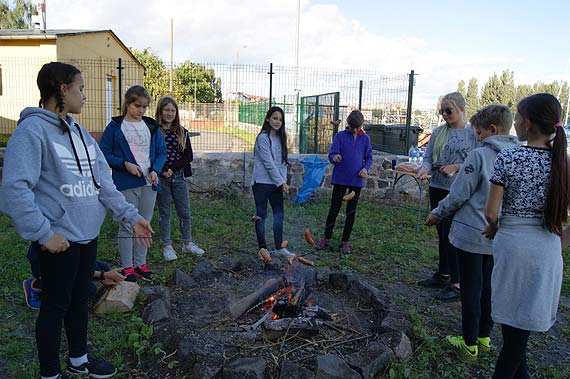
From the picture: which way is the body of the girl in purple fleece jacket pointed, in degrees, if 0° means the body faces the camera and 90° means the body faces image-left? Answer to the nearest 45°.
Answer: approximately 0°

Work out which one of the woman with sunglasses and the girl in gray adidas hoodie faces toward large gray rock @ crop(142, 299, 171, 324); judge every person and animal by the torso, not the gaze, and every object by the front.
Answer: the woman with sunglasses

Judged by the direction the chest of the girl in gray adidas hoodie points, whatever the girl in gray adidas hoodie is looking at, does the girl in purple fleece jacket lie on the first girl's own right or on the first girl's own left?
on the first girl's own left

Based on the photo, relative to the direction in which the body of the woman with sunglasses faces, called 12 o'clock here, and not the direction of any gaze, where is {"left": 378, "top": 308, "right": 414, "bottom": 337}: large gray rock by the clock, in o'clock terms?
The large gray rock is roughly at 11 o'clock from the woman with sunglasses.

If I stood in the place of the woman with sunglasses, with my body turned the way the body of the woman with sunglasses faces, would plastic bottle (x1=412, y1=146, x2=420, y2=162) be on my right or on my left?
on my right

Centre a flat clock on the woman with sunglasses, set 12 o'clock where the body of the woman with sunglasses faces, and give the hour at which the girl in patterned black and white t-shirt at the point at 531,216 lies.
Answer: The girl in patterned black and white t-shirt is roughly at 10 o'clock from the woman with sunglasses.

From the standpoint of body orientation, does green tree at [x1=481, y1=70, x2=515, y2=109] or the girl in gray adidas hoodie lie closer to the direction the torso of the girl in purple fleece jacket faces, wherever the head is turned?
the girl in gray adidas hoodie

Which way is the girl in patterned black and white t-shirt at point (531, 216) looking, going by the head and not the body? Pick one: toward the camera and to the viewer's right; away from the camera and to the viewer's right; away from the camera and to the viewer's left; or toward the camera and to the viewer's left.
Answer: away from the camera and to the viewer's left

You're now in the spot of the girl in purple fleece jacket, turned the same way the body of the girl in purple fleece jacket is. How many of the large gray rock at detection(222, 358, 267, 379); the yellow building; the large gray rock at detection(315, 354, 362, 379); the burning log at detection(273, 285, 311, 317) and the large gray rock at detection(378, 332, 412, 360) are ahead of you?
4

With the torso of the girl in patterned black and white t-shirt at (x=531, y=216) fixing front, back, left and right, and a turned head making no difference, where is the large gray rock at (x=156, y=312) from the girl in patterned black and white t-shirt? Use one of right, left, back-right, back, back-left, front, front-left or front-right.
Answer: front-left

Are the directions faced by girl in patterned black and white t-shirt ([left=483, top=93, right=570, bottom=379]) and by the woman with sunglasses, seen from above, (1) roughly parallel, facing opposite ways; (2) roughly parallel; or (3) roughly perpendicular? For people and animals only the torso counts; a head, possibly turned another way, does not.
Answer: roughly perpendicular
